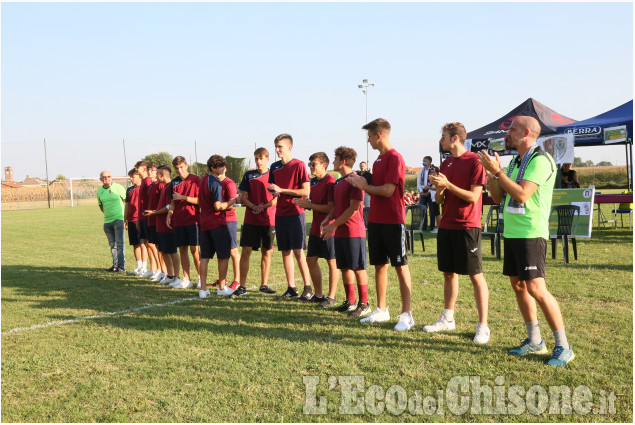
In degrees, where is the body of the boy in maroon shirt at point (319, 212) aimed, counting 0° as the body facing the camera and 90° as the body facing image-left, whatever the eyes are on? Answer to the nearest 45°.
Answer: approximately 45°

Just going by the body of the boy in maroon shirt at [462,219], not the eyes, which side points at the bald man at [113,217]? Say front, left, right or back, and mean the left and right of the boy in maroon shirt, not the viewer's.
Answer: right

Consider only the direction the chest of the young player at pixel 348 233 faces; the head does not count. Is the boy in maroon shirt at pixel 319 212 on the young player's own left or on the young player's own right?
on the young player's own right

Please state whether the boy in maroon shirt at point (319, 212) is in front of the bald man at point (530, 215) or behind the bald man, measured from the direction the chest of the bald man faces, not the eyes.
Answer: in front

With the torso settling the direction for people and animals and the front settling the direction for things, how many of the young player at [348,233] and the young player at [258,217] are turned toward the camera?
1

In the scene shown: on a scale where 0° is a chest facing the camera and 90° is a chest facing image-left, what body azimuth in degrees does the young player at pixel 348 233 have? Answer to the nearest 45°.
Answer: approximately 90°

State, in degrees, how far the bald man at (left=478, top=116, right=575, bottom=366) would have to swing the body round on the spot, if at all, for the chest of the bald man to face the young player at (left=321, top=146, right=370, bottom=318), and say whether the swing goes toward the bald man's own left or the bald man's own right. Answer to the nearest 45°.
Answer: approximately 45° to the bald man's own right
